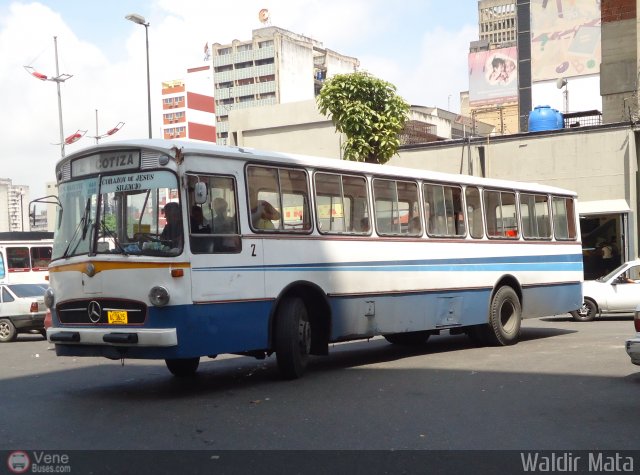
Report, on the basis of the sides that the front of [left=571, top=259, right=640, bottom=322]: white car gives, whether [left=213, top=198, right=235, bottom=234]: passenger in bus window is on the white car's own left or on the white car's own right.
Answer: on the white car's own left

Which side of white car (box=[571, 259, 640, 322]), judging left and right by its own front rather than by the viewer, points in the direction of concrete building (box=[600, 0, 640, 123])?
right

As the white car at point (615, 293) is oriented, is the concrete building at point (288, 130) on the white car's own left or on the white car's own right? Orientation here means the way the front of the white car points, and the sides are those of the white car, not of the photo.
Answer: on the white car's own right

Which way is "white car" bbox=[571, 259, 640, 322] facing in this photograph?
to the viewer's left
